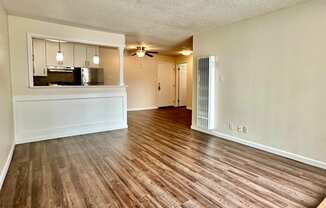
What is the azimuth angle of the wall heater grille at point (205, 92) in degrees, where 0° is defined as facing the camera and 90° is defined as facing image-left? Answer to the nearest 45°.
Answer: approximately 45°

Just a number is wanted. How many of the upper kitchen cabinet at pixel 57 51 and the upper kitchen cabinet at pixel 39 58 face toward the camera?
2

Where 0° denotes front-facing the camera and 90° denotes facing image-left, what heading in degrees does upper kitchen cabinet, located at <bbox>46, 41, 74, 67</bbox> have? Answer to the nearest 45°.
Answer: approximately 0°

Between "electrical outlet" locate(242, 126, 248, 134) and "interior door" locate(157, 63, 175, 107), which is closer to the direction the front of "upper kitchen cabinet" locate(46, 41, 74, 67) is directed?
the electrical outlet

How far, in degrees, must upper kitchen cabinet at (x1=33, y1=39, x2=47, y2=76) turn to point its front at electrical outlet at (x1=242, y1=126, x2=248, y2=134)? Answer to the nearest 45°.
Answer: approximately 45° to its left

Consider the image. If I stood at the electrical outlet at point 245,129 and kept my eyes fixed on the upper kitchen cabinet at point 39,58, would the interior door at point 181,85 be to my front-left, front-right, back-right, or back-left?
front-right

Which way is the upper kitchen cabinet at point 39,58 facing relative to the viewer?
toward the camera

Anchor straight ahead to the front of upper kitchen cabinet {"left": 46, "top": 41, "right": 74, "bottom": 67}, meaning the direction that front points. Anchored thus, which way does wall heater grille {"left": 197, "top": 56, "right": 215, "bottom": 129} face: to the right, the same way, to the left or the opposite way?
to the right

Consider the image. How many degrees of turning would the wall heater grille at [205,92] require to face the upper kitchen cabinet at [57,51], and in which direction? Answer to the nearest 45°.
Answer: approximately 45° to its right

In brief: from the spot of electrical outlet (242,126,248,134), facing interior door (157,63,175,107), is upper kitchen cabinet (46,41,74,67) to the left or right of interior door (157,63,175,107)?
left

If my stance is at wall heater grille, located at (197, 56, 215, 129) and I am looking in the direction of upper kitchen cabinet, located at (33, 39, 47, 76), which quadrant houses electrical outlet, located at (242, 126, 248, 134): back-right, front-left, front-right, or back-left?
back-left

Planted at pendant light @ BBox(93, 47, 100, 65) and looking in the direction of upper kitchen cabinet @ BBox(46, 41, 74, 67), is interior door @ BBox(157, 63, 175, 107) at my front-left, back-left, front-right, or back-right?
back-right

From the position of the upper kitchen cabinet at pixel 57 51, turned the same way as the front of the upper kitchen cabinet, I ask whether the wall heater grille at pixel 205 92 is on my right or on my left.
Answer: on my left
